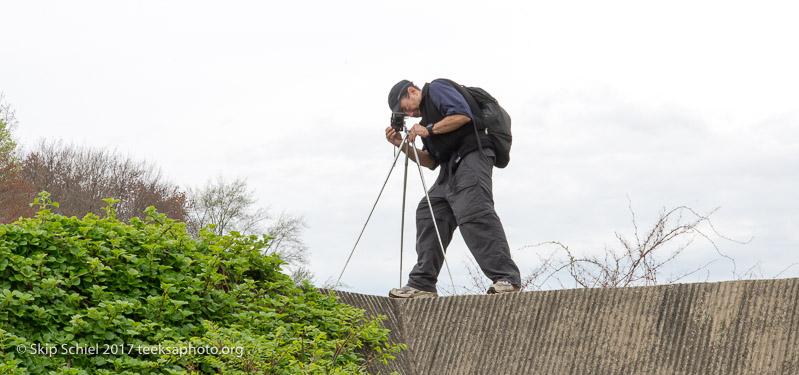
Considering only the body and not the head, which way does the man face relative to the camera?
to the viewer's left

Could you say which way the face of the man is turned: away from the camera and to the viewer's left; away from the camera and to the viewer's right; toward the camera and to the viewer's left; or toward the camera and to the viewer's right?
toward the camera and to the viewer's left

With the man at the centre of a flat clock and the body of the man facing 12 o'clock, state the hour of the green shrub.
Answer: The green shrub is roughly at 11 o'clock from the man.

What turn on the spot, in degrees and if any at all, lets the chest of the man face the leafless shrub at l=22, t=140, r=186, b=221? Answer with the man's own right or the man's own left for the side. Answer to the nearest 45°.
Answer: approximately 45° to the man's own right
